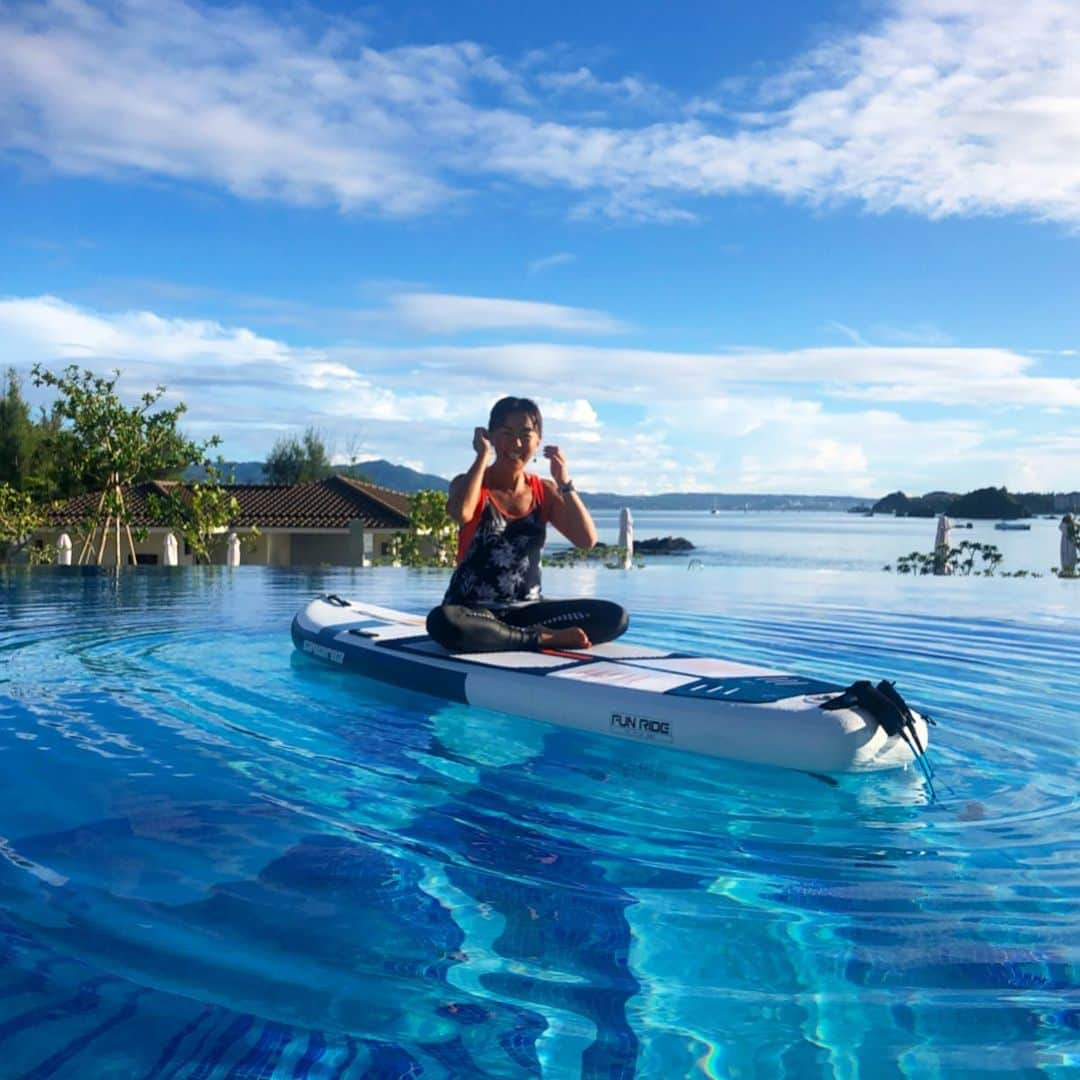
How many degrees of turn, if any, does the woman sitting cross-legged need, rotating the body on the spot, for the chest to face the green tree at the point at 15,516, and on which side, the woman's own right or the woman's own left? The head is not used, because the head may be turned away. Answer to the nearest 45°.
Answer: approximately 180°

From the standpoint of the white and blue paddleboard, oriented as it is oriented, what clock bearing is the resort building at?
The resort building is roughly at 1 o'clock from the white and blue paddleboard.

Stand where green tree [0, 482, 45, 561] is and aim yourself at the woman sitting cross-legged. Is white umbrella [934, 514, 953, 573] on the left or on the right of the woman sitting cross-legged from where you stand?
left

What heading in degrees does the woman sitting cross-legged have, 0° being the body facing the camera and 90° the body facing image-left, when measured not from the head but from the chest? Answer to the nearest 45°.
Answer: approximately 315°

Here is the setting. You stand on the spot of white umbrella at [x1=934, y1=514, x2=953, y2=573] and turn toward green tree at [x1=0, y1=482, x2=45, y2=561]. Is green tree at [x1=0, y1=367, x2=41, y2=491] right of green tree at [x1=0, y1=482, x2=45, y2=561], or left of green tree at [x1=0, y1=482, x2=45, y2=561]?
right

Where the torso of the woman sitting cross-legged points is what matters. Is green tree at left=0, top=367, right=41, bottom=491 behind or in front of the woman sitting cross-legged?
behind

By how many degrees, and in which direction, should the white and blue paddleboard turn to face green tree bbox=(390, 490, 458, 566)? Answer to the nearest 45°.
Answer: approximately 45° to its right

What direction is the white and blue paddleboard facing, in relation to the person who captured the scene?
facing away from the viewer and to the left of the viewer

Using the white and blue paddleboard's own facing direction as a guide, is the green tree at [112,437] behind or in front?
in front

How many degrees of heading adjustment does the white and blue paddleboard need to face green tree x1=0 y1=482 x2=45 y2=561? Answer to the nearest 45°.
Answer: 0° — it already faces it

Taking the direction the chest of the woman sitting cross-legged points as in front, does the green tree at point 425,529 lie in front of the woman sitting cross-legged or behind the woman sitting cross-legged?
behind
